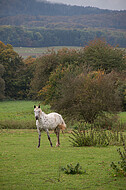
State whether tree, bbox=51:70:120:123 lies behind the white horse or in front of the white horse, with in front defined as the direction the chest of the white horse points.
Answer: behind
